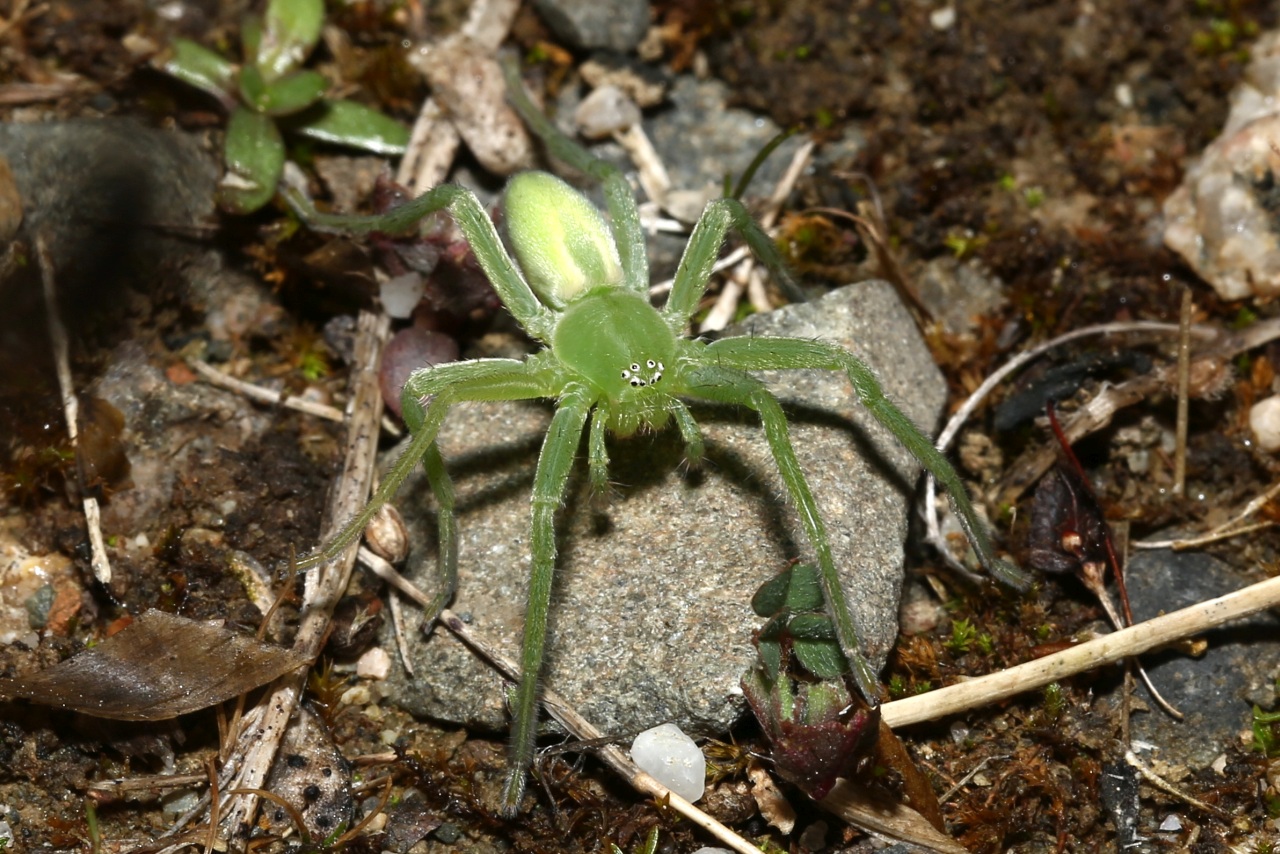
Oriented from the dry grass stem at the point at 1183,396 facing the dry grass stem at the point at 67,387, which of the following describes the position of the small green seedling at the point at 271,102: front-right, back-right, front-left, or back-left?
front-right

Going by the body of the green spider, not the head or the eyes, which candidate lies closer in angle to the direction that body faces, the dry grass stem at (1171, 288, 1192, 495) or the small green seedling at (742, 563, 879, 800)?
the small green seedling

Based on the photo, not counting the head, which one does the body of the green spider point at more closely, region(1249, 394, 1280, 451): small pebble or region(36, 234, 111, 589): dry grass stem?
the small pebble

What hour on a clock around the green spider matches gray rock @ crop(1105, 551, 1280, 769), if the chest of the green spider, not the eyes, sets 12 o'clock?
The gray rock is roughly at 11 o'clock from the green spider.

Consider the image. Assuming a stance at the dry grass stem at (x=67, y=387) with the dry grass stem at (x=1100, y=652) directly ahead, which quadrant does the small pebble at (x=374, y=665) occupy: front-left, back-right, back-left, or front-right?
front-right

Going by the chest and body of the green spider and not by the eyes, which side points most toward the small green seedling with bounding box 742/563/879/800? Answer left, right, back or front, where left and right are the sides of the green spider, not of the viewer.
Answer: front

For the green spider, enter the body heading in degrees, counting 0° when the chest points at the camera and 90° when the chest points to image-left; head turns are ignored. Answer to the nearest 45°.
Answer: approximately 315°

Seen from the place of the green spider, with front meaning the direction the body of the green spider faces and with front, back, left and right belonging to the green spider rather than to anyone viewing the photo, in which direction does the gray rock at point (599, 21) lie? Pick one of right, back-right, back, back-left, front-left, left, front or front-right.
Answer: back-left

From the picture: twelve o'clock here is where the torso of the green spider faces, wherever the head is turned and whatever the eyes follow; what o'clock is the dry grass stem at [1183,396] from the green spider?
The dry grass stem is roughly at 10 o'clock from the green spider.
